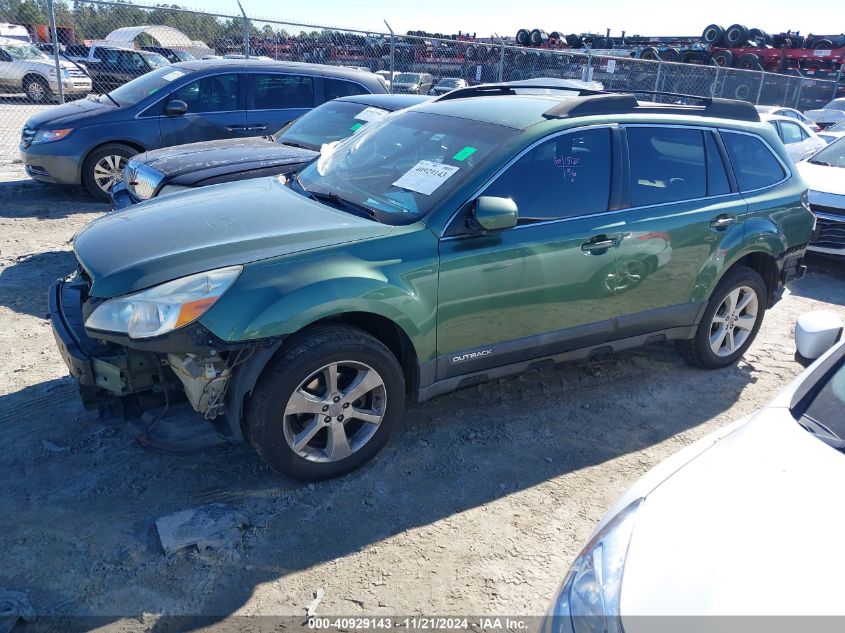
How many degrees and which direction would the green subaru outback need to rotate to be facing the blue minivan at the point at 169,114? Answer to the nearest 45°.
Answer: approximately 90° to its right

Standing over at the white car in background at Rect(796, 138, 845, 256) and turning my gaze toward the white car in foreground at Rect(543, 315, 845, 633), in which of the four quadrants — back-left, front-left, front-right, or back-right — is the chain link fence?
back-right

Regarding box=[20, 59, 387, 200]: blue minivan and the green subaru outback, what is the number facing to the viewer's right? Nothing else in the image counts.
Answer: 0

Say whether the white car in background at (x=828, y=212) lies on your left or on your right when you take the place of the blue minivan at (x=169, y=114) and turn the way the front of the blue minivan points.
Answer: on your left

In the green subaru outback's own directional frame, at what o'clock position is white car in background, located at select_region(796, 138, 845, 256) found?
The white car in background is roughly at 6 o'clock from the green subaru outback.

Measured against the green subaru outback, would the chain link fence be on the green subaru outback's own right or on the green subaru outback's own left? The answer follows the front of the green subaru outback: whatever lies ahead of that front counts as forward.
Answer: on the green subaru outback's own right

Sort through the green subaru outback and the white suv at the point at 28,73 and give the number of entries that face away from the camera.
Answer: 0

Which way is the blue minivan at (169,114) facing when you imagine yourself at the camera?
facing the viewer and to the left of the viewer

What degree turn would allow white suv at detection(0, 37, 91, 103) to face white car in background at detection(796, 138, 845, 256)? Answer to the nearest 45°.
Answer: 0° — it already faces it
